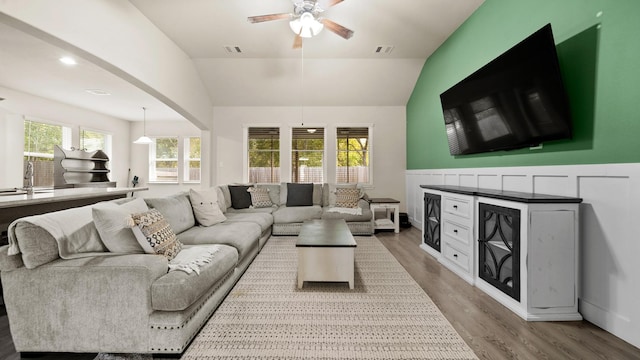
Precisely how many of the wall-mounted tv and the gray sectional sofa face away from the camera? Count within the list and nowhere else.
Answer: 0

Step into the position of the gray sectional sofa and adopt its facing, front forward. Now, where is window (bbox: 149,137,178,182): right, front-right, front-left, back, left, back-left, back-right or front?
back-left

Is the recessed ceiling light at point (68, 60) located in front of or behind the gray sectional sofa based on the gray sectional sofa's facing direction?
behind

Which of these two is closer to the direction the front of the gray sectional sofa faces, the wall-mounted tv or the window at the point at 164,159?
the wall-mounted tv

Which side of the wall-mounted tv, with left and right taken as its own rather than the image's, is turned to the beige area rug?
front

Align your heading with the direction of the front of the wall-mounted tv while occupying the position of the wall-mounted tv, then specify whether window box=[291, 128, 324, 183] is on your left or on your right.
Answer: on your right

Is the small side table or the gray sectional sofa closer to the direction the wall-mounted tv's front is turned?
the gray sectional sofa

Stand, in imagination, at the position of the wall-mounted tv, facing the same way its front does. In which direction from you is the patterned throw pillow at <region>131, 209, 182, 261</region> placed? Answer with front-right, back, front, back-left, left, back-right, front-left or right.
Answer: front

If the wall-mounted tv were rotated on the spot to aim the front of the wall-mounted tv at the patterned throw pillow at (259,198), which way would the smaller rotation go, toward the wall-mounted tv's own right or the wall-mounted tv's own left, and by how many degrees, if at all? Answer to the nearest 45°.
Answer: approximately 45° to the wall-mounted tv's own right

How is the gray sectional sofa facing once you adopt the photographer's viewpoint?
facing the viewer and to the right of the viewer
